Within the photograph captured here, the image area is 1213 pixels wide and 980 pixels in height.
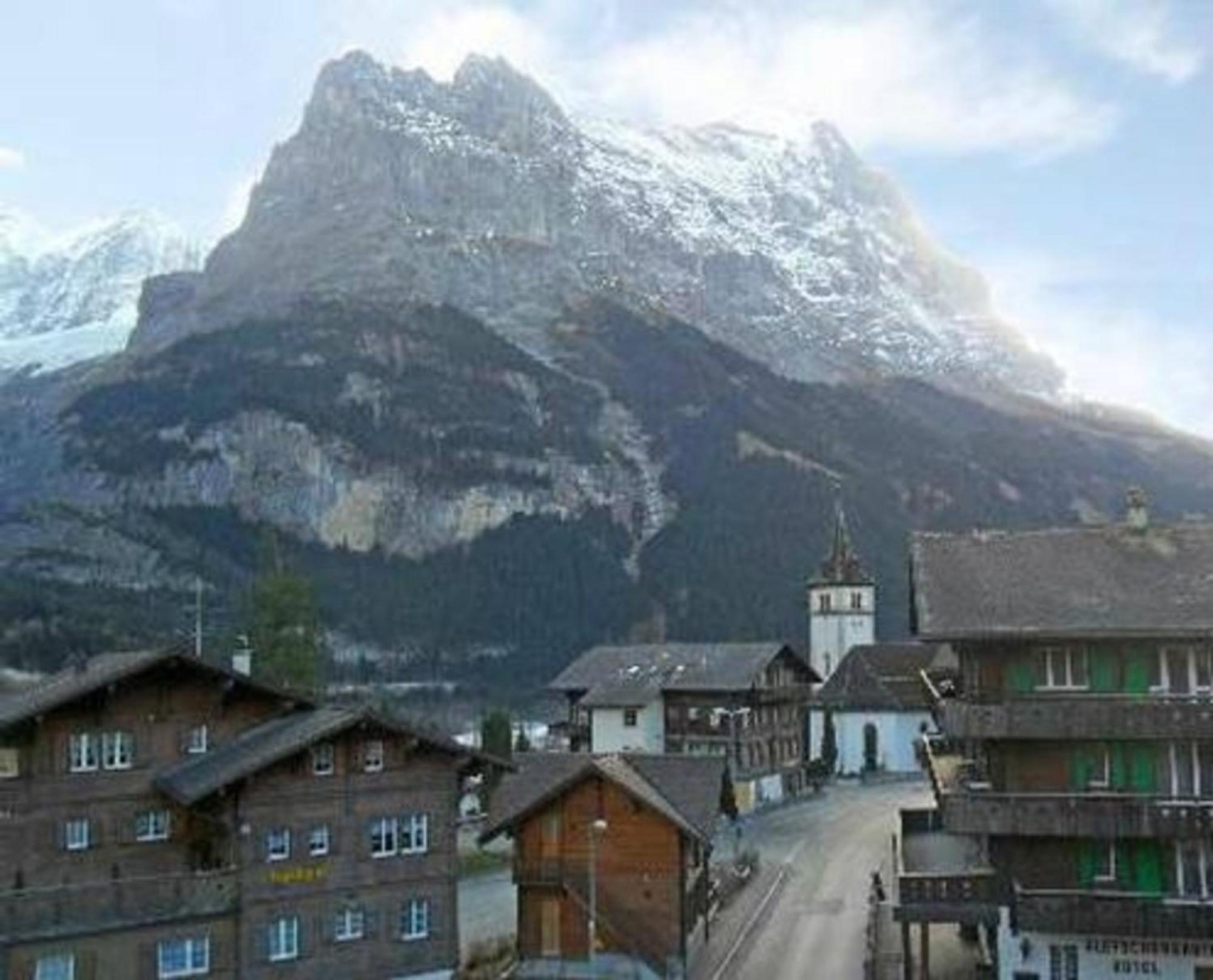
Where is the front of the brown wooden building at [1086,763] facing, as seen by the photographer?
facing the viewer

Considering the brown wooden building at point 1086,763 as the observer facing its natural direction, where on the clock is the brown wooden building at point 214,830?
the brown wooden building at point 214,830 is roughly at 3 o'clock from the brown wooden building at point 1086,763.

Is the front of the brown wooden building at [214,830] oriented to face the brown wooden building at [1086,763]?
no

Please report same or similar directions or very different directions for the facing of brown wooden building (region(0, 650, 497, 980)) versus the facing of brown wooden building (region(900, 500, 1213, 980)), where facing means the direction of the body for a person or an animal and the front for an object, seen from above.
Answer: same or similar directions

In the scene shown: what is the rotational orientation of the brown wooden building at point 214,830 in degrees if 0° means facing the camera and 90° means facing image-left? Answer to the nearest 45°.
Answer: approximately 0°
